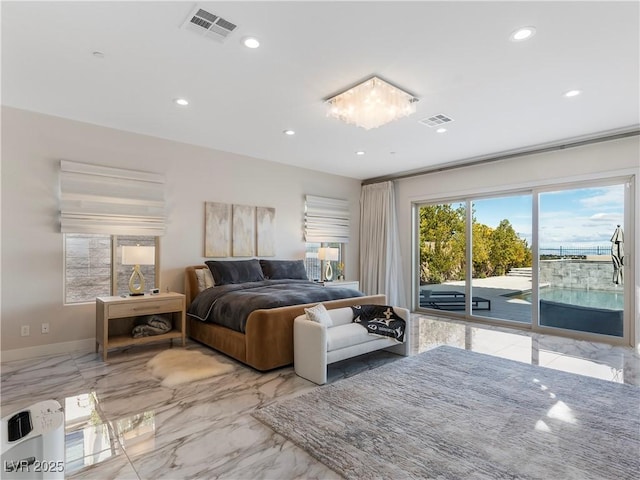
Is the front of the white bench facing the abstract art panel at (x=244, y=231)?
no

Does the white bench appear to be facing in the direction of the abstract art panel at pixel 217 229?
no

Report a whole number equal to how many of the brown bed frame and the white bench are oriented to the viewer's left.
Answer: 0

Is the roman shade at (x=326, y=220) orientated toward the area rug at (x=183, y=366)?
no

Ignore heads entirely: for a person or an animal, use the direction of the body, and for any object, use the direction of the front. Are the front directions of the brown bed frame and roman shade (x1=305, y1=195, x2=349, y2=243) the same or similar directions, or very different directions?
same or similar directions

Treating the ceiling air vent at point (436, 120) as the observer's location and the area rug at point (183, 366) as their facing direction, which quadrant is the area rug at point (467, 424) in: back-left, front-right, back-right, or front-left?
front-left

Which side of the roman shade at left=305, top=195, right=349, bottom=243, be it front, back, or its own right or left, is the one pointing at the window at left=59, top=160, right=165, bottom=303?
right

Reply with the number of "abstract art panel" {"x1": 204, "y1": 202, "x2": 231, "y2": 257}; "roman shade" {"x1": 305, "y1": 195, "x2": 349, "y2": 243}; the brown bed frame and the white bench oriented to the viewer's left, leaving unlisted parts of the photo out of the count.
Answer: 0

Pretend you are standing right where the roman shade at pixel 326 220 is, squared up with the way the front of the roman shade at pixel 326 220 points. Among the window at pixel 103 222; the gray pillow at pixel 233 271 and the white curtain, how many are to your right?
2

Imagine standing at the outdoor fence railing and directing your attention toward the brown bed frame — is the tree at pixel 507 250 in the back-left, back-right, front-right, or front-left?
front-right

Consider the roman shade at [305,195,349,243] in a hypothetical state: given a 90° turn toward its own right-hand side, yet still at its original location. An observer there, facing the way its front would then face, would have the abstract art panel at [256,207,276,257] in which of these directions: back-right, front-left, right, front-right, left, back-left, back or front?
front

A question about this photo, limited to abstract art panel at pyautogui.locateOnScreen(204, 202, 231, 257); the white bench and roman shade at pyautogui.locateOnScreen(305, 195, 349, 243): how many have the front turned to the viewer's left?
0

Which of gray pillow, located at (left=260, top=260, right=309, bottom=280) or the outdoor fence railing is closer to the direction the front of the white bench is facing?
the outdoor fence railing

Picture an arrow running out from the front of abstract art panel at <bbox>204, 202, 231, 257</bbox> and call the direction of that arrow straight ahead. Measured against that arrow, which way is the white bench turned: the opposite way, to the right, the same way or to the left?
the same way

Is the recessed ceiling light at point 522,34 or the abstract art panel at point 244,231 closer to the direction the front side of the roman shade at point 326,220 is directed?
the recessed ceiling light

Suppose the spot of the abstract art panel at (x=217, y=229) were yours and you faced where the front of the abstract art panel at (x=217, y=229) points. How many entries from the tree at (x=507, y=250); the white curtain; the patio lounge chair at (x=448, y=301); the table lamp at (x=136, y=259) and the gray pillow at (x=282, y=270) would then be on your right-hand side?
1

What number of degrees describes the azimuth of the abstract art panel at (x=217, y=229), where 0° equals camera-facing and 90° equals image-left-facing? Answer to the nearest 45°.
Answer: approximately 315°

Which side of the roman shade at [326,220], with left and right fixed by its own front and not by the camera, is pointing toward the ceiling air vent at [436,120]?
front

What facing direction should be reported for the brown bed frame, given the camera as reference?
facing the viewer and to the right of the viewer

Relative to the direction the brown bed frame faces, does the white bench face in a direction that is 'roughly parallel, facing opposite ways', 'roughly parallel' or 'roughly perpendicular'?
roughly parallel

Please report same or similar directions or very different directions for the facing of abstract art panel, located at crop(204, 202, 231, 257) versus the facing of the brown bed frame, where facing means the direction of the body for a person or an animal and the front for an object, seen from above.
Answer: same or similar directions
